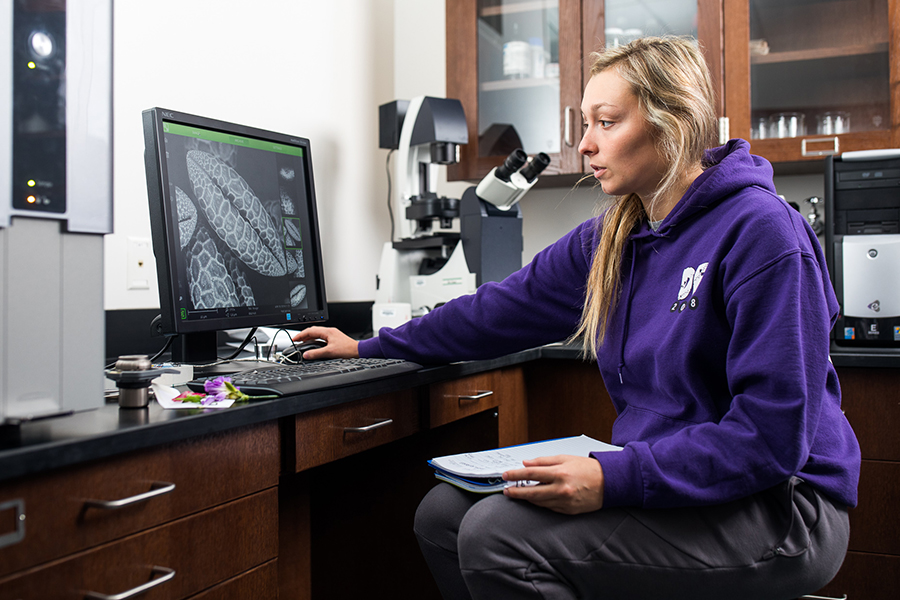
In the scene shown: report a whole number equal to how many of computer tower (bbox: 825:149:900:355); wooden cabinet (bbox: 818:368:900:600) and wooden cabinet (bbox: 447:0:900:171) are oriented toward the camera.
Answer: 3

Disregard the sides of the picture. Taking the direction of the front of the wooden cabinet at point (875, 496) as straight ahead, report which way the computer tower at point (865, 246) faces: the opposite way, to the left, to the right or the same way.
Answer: the same way

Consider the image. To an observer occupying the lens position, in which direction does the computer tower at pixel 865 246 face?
facing the viewer

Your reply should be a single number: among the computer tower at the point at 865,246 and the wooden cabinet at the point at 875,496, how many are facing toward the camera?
2

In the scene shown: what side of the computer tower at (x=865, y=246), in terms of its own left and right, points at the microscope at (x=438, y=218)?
right

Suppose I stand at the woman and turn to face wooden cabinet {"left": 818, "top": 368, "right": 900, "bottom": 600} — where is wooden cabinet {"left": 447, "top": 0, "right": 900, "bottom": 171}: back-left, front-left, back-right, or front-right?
front-left

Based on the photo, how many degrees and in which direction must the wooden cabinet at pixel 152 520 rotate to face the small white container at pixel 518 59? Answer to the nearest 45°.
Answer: approximately 90° to its left

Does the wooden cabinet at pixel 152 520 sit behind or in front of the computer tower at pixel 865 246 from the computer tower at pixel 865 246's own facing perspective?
in front

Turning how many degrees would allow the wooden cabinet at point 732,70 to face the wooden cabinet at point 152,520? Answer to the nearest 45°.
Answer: approximately 45° to its right

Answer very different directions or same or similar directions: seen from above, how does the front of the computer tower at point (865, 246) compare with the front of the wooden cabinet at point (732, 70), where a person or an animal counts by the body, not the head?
same or similar directions

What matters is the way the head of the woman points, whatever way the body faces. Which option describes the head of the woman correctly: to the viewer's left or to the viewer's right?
to the viewer's left

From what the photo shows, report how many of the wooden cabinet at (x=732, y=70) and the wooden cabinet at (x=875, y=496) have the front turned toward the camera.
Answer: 2

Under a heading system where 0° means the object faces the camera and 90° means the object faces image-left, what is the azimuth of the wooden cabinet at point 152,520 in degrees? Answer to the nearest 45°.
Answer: approximately 315°

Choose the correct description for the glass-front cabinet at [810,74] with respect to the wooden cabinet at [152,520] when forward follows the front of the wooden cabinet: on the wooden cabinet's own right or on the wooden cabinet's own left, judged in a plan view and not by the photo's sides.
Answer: on the wooden cabinet's own left

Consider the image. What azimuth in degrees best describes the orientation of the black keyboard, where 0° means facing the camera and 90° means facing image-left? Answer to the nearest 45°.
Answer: approximately 315°

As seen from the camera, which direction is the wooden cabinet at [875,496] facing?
toward the camera
